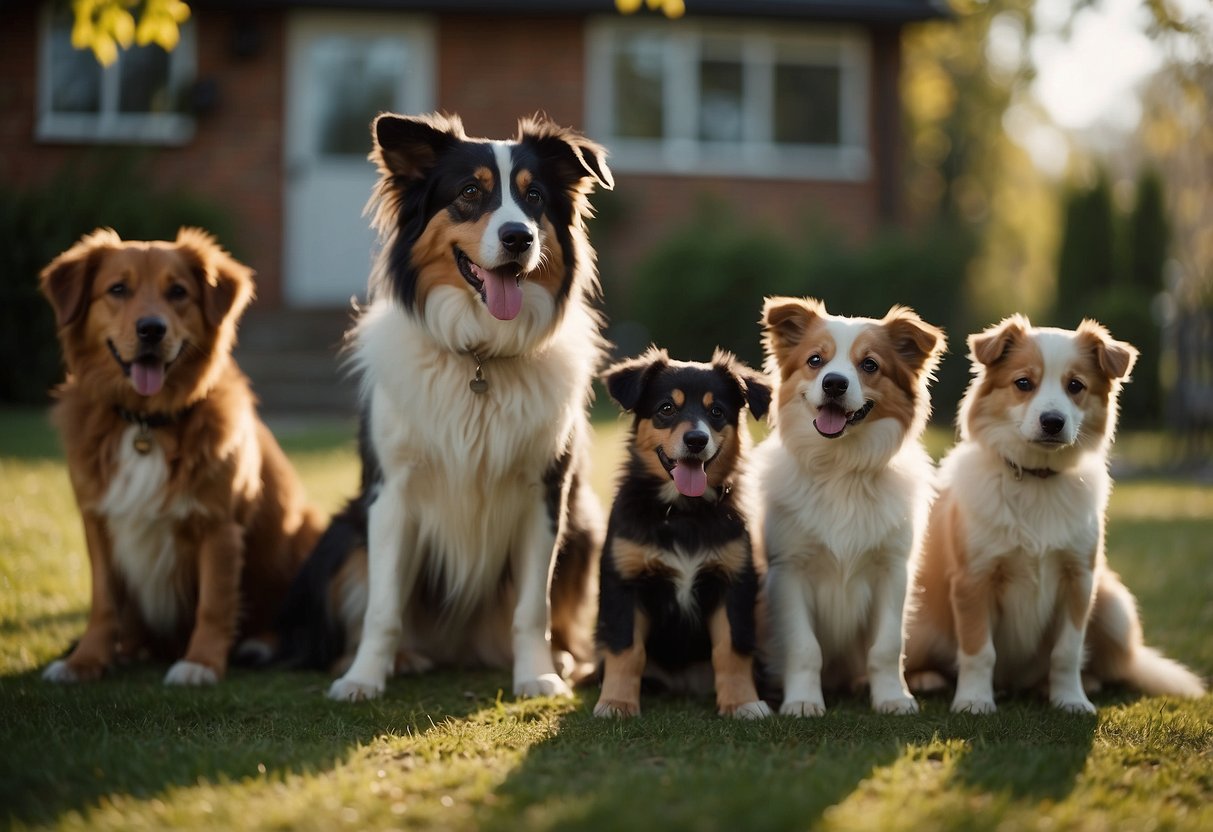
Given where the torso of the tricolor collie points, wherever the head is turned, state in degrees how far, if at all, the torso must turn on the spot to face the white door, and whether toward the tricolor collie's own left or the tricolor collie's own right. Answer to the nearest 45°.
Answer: approximately 180°

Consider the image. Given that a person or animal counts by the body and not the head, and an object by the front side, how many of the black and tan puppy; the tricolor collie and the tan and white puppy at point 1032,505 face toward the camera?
3

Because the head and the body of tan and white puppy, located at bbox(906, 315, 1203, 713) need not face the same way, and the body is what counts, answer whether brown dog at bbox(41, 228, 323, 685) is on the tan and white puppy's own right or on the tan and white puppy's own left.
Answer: on the tan and white puppy's own right

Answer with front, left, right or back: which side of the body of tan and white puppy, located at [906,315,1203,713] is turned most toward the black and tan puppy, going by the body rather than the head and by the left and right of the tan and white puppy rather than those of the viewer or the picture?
right

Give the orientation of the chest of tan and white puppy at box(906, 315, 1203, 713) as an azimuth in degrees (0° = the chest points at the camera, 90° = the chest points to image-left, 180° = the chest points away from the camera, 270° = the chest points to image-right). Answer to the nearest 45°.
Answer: approximately 0°

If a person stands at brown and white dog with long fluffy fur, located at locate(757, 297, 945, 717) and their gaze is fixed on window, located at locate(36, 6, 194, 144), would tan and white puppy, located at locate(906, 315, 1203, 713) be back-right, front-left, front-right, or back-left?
back-right

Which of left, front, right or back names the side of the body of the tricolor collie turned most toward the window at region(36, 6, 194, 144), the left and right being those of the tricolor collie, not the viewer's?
back
